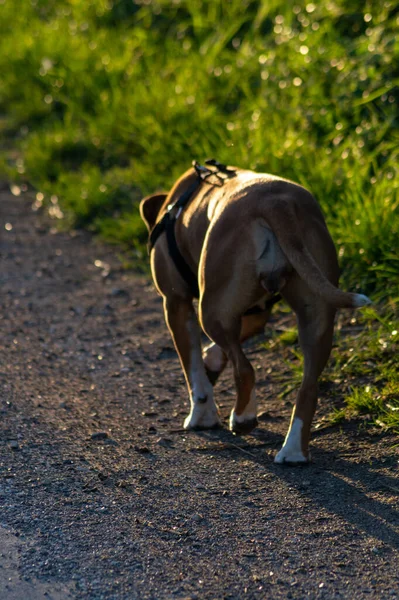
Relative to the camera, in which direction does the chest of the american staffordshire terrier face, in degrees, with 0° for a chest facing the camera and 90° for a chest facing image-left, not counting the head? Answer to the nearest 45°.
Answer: approximately 135°

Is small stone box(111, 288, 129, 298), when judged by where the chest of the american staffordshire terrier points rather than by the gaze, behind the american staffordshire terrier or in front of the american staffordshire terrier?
in front
